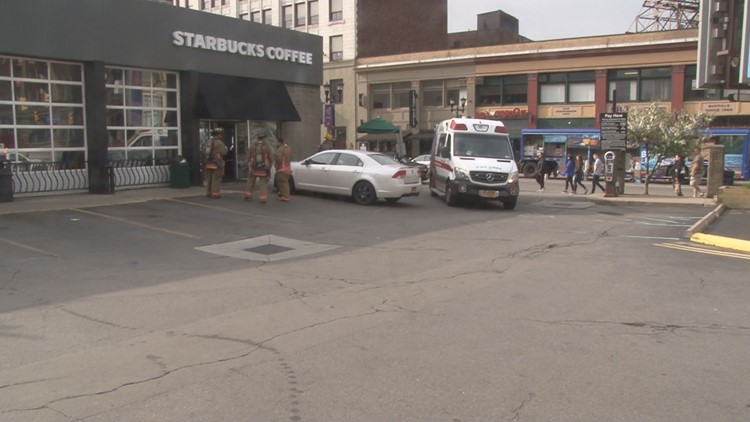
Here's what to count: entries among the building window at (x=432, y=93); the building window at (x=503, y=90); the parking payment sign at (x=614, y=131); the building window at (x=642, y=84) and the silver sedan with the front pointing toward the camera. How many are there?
4

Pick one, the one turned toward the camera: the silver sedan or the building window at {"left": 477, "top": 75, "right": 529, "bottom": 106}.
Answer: the building window

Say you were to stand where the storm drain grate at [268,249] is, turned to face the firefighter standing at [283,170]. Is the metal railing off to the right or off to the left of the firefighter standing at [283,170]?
left

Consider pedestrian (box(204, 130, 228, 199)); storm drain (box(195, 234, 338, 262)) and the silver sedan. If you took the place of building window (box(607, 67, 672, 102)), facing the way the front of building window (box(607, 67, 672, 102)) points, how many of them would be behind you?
0

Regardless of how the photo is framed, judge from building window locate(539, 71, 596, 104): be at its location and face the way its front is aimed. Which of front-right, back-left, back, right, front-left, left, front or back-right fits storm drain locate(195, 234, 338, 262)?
front

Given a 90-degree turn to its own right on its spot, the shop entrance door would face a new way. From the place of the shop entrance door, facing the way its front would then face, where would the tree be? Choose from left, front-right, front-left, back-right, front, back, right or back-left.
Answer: back-left

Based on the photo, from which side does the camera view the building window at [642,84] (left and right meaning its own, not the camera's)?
front

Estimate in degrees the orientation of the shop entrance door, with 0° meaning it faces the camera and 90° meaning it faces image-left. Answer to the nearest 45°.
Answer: approximately 315°

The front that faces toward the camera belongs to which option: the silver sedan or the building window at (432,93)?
the building window

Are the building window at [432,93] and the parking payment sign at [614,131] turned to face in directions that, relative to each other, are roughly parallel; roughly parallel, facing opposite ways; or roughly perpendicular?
roughly parallel

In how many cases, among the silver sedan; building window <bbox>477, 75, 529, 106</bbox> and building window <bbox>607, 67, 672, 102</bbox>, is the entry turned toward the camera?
2

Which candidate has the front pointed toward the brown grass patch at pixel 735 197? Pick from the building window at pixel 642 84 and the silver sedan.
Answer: the building window

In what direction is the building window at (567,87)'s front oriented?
toward the camera

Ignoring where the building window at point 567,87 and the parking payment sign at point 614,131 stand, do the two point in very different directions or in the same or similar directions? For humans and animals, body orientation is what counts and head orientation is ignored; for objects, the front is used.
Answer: same or similar directions

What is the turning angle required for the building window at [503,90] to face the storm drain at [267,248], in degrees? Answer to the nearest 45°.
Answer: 0° — it already faces it

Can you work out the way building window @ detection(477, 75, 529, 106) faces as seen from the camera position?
facing the viewer

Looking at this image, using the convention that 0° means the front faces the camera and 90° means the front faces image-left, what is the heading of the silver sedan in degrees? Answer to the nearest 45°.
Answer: approximately 135°

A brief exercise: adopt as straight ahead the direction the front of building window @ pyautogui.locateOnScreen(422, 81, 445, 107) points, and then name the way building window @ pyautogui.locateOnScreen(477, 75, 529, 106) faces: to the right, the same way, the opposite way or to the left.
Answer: the same way

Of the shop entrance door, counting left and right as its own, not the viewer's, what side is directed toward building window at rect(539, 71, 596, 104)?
left

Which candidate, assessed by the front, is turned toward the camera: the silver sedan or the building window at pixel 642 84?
the building window

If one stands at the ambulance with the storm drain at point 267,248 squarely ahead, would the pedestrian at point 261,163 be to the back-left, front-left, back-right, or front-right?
front-right

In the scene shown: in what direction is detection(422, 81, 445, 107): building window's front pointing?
toward the camera
